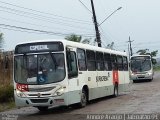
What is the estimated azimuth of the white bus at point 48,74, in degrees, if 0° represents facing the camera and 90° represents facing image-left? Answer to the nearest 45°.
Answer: approximately 45°

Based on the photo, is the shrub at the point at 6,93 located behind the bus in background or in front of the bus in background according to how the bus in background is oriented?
in front

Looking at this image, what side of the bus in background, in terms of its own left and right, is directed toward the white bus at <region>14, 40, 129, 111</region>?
front

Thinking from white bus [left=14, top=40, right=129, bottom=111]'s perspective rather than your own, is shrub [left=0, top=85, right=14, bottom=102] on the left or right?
on its right

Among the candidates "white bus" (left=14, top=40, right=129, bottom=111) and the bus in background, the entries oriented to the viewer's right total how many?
0
